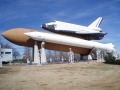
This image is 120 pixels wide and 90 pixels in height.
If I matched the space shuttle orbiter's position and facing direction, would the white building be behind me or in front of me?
in front

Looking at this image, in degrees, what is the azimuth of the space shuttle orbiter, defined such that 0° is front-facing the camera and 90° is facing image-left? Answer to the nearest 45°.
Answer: approximately 90°

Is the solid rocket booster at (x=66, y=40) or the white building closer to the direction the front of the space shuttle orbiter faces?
the white building

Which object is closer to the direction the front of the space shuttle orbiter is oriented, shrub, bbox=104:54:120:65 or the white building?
the white building

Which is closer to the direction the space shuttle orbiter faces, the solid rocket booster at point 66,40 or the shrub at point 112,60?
the solid rocket booster

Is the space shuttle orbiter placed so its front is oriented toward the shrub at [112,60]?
no
